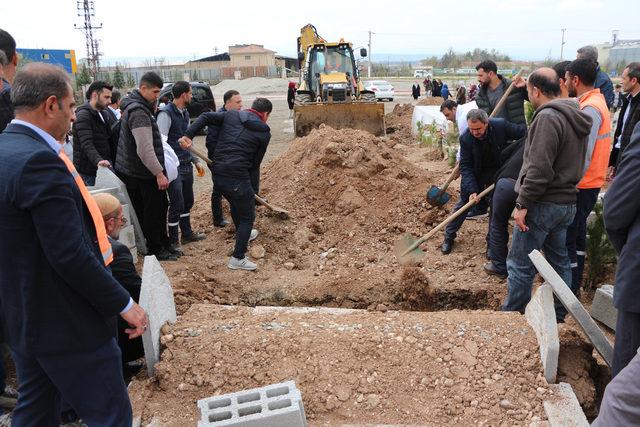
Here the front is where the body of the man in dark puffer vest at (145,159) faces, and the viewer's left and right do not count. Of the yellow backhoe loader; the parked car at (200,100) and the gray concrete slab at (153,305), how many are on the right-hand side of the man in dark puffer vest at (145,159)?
1

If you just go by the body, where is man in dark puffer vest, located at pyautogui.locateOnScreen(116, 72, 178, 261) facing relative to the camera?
to the viewer's right

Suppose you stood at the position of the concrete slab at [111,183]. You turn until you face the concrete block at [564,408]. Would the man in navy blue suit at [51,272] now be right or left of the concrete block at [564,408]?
right

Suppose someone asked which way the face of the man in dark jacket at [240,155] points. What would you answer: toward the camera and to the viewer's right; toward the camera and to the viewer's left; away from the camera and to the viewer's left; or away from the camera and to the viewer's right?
away from the camera and to the viewer's right

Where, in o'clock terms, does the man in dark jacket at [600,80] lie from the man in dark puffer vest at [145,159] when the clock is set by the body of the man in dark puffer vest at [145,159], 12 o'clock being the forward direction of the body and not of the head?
the man in dark jacket at [600,80] is roughly at 12 o'clock from the man in dark puffer vest at [145,159].

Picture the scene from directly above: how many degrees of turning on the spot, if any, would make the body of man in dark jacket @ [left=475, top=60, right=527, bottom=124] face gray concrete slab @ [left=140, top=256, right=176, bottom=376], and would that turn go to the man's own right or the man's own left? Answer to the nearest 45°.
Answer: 0° — they already face it

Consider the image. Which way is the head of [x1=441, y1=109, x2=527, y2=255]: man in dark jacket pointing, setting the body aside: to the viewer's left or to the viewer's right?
to the viewer's left

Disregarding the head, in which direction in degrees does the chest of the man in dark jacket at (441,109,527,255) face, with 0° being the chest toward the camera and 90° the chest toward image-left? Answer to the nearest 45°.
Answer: approximately 45°

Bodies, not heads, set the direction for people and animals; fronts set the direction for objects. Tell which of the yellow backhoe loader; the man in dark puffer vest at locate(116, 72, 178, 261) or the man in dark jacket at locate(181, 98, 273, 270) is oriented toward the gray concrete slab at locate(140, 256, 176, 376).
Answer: the yellow backhoe loader

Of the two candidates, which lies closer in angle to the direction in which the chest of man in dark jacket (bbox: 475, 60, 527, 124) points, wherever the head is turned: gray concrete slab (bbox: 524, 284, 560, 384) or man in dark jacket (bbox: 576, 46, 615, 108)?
the gray concrete slab

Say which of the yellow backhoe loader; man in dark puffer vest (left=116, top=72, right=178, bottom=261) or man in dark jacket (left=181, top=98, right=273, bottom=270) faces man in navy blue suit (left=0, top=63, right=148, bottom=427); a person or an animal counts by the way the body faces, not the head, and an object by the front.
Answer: the yellow backhoe loader

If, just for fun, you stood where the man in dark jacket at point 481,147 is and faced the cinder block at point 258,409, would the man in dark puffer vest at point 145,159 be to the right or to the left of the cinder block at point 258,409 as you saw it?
right

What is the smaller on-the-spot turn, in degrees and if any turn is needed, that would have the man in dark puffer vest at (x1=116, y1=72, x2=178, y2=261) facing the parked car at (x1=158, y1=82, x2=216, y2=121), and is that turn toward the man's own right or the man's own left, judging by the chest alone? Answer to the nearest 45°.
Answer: approximately 90° to the man's own left
